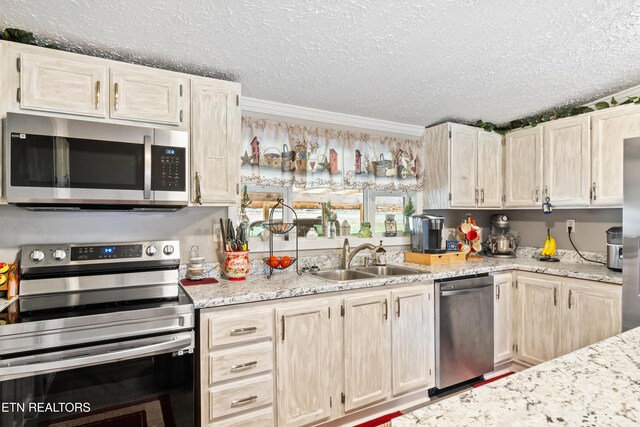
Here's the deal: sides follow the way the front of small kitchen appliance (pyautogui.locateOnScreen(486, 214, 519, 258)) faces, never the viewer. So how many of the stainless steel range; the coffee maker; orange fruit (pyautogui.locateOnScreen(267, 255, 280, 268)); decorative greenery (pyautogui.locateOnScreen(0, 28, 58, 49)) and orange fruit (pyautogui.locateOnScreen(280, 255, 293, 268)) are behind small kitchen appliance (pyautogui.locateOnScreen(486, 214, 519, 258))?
0

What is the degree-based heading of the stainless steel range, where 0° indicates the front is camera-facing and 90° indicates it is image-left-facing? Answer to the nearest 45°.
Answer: approximately 0°

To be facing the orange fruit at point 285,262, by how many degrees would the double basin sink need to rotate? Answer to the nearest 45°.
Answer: approximately 90° to its right

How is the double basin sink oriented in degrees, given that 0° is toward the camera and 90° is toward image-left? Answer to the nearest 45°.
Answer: approximately 315°

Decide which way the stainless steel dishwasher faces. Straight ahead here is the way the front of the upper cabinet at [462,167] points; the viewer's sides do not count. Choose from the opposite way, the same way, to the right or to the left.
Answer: the same way

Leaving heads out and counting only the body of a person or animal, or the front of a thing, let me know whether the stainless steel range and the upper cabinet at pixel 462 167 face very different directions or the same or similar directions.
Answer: same or similar directions

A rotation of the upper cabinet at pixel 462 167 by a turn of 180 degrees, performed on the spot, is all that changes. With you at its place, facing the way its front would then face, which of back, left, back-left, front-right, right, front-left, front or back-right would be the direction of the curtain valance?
left

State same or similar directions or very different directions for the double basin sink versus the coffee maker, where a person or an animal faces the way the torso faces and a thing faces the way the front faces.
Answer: same or similar directions

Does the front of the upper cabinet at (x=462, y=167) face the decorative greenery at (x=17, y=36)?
no

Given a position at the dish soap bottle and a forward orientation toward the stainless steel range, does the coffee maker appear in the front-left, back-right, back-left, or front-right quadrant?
back-left

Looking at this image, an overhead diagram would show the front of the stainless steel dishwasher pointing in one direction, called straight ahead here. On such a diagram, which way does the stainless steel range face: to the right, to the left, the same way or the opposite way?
the same way

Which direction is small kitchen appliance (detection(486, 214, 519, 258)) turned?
toward the camera

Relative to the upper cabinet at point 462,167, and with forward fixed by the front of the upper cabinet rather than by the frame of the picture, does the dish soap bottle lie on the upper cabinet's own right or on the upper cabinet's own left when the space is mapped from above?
on the upper cabinet's own right

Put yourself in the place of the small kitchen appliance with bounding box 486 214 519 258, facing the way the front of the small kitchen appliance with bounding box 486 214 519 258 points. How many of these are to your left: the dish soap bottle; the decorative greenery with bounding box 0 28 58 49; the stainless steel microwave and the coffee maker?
0

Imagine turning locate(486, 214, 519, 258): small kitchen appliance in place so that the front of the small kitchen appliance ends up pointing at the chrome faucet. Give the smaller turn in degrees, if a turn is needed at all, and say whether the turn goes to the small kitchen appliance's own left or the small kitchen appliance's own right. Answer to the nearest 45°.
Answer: approximately 45° to the small kitchen appliance's own right

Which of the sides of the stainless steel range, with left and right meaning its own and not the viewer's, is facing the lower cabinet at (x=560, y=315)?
left

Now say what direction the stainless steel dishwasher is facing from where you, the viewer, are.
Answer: facing the viewer and to the right of the viewer

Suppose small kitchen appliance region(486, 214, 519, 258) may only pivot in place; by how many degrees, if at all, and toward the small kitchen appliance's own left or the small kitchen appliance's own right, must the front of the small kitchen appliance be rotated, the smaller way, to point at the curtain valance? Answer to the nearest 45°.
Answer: approximately 45° to the small kitchen appliance's own right

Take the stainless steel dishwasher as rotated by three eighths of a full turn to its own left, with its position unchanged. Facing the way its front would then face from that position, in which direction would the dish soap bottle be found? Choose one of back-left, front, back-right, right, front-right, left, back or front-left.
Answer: left
